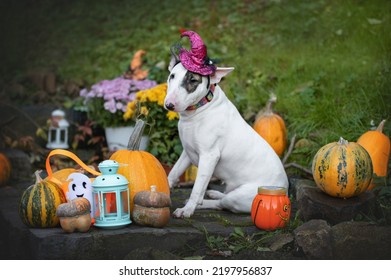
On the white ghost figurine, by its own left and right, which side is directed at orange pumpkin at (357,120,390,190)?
left

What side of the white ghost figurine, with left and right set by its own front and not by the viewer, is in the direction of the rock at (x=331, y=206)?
left

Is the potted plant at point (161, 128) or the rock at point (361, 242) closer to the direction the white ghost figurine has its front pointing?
the rock

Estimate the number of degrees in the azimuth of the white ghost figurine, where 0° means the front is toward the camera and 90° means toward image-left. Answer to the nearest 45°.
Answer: approximately 0°

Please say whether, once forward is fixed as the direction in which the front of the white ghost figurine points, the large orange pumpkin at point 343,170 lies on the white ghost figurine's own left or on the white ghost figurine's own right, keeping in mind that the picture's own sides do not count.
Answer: on the white ghost figurine's own left

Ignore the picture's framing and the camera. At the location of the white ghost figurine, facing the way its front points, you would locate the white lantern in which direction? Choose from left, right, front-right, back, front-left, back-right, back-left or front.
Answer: back

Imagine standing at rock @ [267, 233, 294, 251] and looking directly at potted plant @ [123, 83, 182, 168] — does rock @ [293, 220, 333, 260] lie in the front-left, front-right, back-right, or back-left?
back-right

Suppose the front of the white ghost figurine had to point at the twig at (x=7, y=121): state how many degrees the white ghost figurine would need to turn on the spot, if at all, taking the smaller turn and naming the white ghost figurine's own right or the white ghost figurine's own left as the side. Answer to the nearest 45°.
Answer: approximately 180°
